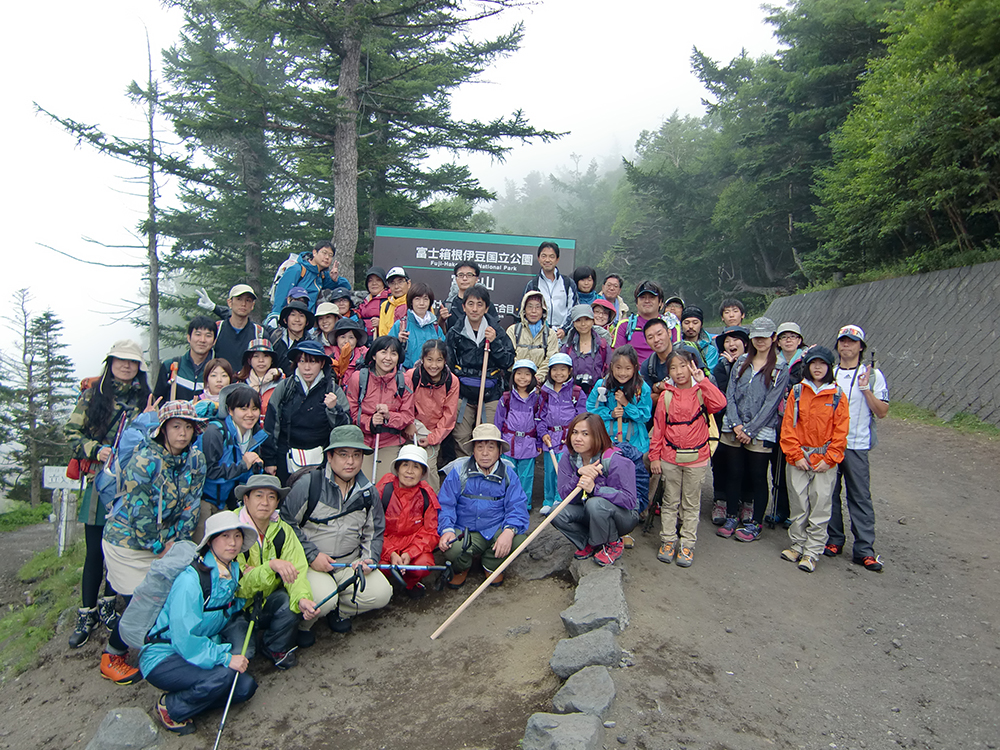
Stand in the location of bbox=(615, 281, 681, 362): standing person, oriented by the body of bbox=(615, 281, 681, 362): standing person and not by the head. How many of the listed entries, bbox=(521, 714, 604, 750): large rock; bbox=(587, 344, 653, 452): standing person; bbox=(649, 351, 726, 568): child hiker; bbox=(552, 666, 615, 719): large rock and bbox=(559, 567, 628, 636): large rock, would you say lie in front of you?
5

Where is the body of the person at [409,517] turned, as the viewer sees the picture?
toward the camera

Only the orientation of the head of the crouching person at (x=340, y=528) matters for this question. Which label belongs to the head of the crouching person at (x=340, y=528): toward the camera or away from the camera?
toward the camera

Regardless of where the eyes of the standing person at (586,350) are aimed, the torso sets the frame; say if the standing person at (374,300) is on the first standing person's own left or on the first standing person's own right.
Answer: on the first standing person's own right

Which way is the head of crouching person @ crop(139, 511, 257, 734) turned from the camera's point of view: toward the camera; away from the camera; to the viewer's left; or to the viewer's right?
toward the camera

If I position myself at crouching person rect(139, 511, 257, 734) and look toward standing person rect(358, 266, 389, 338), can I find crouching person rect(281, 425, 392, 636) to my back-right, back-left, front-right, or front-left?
front-right

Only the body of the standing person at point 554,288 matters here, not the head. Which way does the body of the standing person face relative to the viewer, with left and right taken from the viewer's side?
facing the viewer

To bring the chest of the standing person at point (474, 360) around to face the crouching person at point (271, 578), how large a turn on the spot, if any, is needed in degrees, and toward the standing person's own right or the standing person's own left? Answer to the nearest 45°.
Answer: approximately 45° to the standing person's own right

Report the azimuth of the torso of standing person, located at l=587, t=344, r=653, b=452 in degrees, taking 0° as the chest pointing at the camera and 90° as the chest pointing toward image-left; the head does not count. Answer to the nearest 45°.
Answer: approximately 0°

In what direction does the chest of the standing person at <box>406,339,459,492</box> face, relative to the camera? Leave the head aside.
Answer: toward the camera

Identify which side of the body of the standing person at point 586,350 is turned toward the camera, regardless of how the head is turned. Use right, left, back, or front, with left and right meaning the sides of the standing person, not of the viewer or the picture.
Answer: front

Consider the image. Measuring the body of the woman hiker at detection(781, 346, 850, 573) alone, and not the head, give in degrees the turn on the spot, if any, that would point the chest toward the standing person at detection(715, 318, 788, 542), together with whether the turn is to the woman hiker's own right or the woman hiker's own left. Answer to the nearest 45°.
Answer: approximately 135° to the woman hiker's own right

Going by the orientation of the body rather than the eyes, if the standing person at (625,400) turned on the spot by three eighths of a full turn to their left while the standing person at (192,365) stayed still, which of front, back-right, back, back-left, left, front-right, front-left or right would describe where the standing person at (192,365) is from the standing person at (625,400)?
back-left

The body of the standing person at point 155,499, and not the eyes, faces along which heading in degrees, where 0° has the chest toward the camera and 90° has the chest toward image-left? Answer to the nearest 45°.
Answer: approximately 315°

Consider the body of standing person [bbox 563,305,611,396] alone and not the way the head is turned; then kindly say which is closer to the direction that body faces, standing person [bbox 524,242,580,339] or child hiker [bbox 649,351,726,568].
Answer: the child hiker

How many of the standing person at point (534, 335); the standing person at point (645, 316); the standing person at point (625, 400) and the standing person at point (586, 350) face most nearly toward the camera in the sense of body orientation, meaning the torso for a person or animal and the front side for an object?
4

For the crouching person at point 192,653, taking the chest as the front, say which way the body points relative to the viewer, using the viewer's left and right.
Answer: facing the viewer and to the right of the viewer

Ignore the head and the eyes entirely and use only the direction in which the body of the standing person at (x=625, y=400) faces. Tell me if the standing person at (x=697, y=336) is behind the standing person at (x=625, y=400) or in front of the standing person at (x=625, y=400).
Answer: behind
